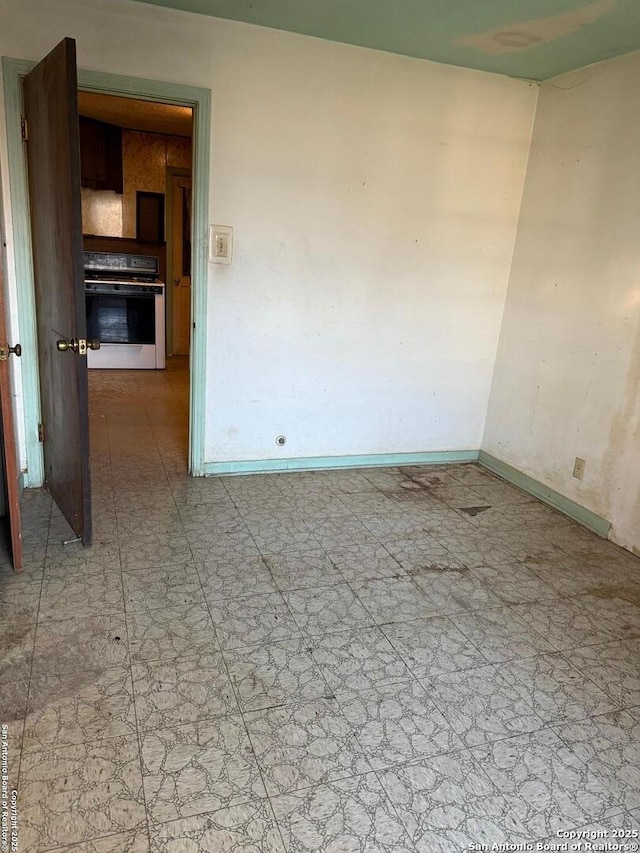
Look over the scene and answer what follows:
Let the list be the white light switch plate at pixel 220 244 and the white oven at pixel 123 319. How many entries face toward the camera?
2

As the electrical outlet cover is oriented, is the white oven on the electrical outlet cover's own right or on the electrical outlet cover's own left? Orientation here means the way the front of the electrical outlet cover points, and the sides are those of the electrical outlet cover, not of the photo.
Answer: on the electrical outlet cover's own right

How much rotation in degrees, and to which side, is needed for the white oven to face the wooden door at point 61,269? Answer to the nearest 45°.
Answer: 0° — it already faces it

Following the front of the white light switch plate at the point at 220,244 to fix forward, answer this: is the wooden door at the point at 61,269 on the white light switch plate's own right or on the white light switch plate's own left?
on the white light switch plate's own right

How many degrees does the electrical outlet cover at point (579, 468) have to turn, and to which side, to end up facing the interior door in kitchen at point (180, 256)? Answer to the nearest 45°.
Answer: approximately 90° to its right

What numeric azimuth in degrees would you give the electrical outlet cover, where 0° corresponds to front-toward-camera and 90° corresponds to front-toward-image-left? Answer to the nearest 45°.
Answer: approximately 45°

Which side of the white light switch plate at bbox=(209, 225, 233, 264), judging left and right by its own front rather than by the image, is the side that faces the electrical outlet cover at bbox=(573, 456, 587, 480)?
left

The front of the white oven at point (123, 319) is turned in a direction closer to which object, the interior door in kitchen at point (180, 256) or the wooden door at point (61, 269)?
the wooden door

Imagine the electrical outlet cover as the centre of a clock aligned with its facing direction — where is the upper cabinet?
The upper cabinet is roughly at 2 o'clock from the electrical outlet cover.

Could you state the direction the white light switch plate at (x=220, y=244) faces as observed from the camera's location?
facing the viewer

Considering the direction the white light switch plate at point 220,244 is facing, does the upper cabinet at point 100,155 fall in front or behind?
behind

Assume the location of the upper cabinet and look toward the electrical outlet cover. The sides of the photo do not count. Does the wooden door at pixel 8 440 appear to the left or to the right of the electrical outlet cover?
right

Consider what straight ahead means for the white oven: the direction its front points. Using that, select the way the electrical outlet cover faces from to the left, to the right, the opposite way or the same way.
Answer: to the right

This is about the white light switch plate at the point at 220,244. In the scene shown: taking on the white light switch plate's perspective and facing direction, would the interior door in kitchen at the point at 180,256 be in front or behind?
behind

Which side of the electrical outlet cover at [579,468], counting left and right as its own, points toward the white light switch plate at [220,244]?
front

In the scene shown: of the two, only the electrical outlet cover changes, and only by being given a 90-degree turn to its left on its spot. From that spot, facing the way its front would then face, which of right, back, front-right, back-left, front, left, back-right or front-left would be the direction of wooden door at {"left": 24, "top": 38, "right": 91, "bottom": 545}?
right
